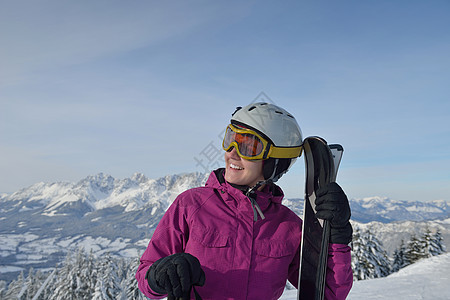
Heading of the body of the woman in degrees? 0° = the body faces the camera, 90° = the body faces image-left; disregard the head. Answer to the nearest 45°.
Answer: approximately 0°

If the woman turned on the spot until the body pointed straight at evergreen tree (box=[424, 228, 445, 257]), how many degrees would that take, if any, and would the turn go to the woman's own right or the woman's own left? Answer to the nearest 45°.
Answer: approximately 135° to the woman's own left

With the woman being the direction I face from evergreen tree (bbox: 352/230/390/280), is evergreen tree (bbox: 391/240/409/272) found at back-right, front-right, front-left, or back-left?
back-left

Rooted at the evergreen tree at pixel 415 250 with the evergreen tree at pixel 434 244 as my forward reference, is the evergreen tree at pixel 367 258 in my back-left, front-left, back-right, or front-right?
back-right

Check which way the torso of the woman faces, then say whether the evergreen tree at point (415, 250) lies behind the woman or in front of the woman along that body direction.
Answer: behind

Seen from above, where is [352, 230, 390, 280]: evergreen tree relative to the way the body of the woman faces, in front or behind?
behind

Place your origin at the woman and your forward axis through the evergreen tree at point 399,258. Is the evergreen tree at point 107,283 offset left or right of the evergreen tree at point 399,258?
left

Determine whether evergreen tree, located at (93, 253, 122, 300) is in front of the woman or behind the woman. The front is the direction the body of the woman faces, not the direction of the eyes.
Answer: behind

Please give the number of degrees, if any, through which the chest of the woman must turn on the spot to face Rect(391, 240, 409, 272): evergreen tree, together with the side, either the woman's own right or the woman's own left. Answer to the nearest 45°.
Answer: approximately 135° to the woman's own left

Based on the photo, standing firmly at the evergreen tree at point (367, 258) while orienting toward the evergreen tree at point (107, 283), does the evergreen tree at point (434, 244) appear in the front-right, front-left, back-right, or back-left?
back-right
